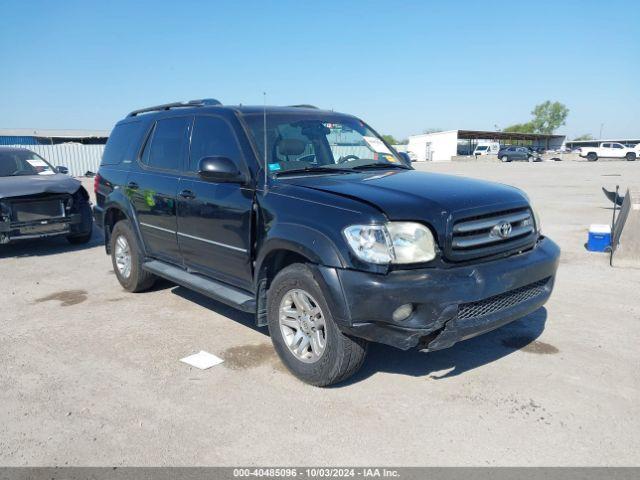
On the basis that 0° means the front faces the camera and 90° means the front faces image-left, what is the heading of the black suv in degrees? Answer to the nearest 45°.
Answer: approximately 315°

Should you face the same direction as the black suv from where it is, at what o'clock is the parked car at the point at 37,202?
The parked car is roughly at 6 o'clock from the black suv.
